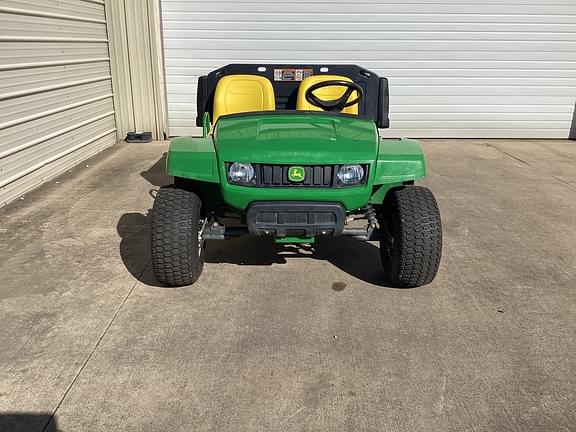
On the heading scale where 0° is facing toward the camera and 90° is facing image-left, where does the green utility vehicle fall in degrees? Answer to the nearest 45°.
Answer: approximately 0°
